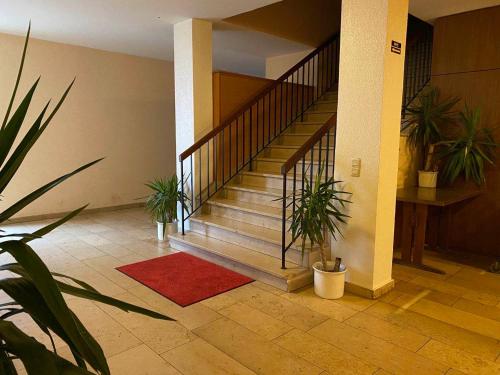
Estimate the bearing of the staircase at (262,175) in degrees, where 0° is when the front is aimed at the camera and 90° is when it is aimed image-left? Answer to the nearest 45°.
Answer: approximately 45°

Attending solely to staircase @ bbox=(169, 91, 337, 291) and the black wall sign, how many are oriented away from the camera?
0

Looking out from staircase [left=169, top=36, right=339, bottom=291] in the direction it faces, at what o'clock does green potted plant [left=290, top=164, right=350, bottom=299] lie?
The green potted plant is roughly at 10 o'clock from the staircase.

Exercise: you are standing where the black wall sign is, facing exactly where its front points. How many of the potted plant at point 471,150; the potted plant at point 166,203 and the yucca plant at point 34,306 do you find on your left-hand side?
1

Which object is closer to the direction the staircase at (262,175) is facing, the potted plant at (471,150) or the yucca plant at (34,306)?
the yucca plant

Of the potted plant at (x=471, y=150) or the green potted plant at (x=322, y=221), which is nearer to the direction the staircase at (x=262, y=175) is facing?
the green potted plant

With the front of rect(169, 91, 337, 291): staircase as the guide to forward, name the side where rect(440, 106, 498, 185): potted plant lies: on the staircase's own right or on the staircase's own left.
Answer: on the staircase's own left

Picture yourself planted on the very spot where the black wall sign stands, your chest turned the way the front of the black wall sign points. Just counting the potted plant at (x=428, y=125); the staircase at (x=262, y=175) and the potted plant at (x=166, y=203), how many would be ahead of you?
0

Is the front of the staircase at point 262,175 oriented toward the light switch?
no

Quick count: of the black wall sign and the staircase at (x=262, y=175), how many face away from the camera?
0

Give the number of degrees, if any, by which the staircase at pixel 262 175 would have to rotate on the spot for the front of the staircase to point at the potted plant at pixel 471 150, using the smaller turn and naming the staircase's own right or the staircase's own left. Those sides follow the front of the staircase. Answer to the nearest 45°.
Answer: approximately 135° to the staircase's own left

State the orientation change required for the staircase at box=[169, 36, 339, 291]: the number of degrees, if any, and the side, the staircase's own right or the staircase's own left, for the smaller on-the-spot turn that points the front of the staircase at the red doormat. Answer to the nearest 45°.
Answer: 0° — it already faces it

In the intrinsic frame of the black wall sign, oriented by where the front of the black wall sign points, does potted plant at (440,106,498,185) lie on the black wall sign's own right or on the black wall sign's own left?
on the black wall sign's own left

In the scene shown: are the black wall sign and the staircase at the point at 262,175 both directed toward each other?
no

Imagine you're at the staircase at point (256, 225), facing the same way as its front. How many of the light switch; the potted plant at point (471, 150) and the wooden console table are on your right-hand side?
0

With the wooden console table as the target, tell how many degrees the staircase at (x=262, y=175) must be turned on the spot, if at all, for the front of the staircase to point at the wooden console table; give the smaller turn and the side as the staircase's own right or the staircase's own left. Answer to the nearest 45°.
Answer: approximately 90° to the staircase's own left

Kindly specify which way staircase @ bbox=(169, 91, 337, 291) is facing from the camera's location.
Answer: facing the viewer and to the left of the viewer
